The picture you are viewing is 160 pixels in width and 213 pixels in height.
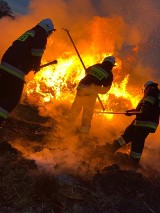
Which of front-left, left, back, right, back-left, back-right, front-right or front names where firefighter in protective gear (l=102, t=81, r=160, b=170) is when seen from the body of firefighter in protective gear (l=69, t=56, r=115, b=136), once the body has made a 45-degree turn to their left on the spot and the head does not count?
right

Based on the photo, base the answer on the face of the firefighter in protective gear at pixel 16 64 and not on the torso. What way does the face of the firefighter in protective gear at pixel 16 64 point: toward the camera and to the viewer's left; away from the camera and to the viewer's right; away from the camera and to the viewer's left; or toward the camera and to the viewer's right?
away from the camera and to the viewer's right

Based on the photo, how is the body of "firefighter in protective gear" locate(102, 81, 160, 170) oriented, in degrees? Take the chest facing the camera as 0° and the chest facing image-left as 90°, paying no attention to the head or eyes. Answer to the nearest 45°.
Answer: approximately 90°

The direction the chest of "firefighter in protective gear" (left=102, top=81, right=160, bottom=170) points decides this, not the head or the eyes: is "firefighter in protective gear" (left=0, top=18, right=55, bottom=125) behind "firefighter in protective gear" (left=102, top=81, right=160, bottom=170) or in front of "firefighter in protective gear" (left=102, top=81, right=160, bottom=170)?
in front

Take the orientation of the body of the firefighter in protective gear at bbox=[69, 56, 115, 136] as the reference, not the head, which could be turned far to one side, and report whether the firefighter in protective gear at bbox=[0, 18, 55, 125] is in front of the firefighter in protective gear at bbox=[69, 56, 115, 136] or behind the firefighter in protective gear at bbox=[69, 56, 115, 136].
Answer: behind
